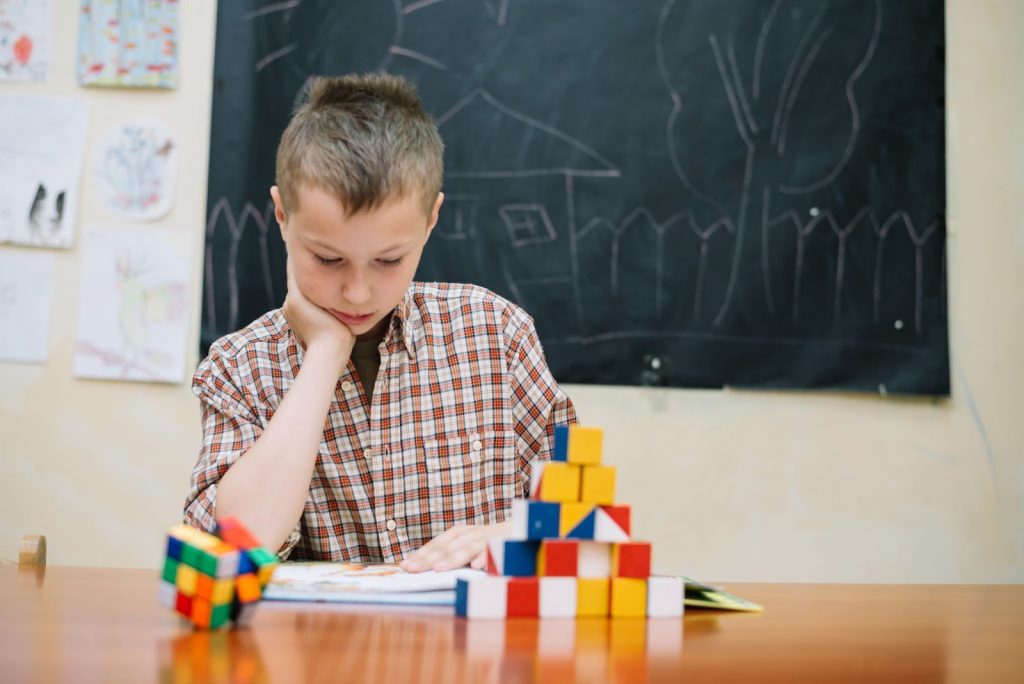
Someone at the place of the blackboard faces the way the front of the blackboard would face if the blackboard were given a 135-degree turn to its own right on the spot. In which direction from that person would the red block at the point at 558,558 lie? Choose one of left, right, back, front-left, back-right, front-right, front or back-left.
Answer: back-left

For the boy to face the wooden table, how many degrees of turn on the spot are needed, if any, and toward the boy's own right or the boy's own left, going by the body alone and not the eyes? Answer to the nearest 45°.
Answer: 0° — they already face it

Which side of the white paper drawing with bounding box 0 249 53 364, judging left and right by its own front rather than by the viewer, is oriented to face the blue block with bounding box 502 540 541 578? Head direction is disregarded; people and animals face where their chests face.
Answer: front

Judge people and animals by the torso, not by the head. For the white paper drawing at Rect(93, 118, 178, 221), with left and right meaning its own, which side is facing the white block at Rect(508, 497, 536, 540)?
front

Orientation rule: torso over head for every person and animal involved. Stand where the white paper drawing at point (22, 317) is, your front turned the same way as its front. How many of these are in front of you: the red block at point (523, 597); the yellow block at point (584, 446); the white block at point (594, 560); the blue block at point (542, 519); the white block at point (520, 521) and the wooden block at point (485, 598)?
6

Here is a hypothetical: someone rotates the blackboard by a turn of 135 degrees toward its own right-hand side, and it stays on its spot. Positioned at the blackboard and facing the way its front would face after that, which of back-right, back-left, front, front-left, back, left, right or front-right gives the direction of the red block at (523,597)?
back-left

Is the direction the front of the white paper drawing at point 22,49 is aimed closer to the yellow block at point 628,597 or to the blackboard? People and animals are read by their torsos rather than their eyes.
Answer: the yellow block

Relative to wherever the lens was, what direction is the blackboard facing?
facing the viewer

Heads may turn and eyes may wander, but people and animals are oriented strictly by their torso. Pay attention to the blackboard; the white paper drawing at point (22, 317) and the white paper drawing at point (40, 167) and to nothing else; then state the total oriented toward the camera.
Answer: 3

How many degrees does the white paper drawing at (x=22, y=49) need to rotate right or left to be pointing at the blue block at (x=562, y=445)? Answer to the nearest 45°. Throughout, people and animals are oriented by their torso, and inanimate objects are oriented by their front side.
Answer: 0° — it already faces it

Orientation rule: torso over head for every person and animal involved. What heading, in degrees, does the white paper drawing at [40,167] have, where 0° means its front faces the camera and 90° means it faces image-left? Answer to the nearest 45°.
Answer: approximately 0°

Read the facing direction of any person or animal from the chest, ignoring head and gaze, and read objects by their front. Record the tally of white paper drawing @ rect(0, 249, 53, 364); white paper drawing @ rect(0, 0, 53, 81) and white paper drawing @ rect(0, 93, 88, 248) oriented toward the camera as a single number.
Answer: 3

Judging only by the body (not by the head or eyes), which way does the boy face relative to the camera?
toward the camera
